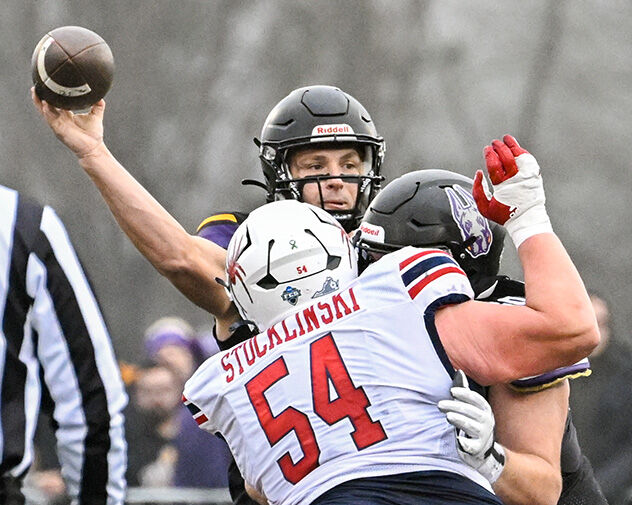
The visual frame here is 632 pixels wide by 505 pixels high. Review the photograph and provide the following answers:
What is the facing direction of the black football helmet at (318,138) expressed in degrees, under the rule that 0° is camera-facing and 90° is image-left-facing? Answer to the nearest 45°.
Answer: approximately 0°
